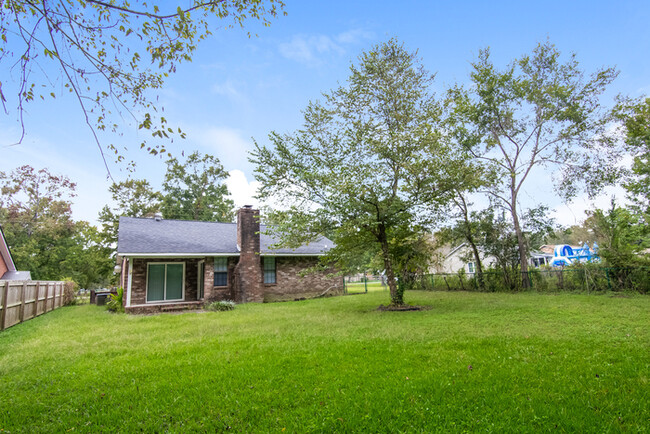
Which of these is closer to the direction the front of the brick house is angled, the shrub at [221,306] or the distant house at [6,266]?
the distant house

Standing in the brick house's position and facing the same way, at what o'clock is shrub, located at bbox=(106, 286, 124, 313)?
The shrub is roughly at 9 o'clock from the brick house.

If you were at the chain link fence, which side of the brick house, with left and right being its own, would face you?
right

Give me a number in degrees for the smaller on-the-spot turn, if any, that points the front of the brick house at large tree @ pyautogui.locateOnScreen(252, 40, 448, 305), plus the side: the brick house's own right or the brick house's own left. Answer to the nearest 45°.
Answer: approximately 135° to the brick house's own right

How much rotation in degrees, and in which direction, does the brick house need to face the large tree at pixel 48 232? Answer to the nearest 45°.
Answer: approximately 45° to its left

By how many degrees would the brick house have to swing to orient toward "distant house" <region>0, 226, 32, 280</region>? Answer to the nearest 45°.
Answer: approximately 45° to its left

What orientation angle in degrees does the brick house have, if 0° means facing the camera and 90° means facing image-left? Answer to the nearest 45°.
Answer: approximately 180°
